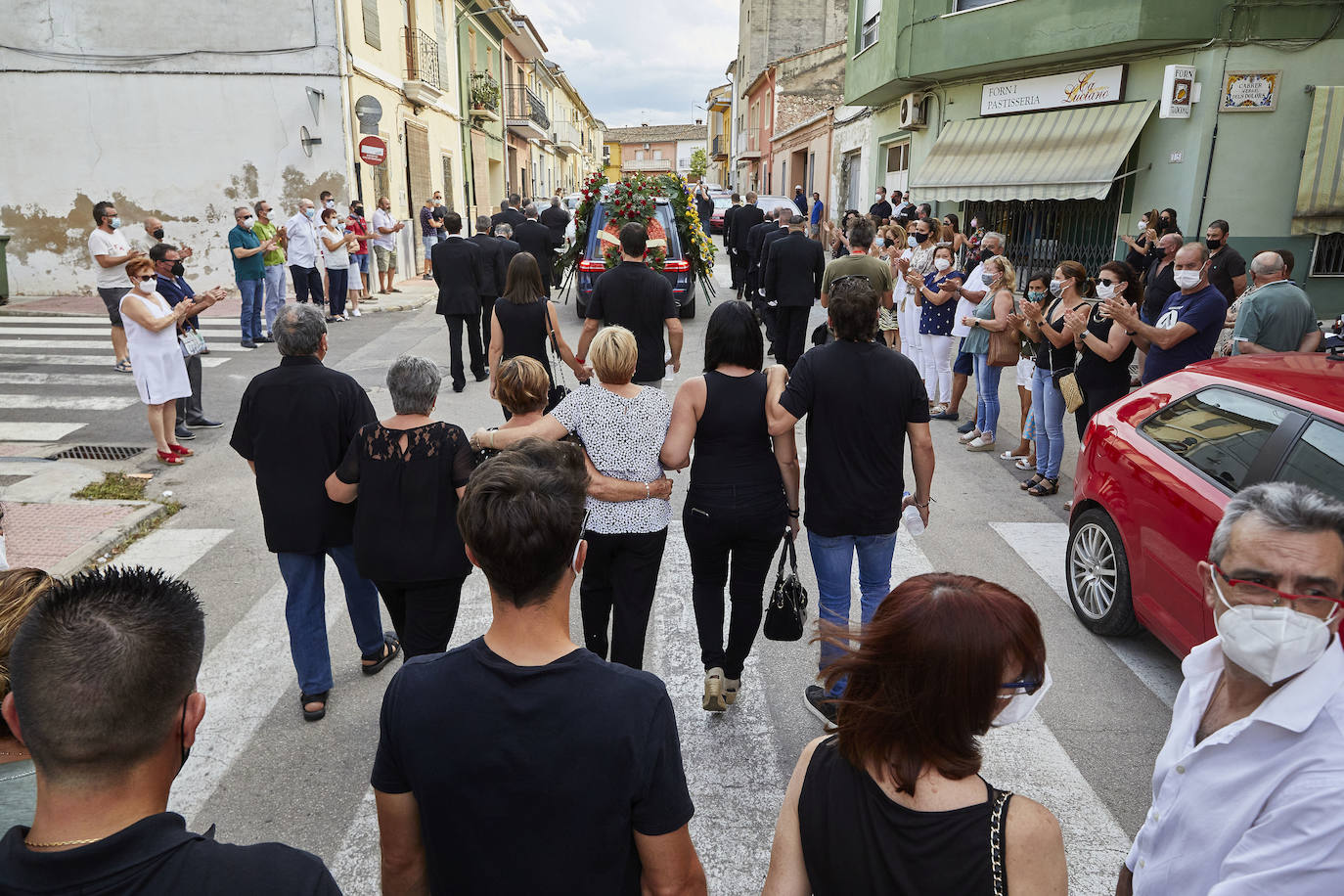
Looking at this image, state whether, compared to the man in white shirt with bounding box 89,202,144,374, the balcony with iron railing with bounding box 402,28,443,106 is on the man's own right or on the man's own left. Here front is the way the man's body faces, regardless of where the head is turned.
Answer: on the man's own left

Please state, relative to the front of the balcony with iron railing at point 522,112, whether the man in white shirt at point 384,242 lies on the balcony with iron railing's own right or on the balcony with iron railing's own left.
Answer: on the balcony with iron railing's own right

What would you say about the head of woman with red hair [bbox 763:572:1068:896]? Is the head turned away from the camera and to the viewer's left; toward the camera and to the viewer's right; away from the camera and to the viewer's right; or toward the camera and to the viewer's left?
away from the camera and to the viewer's right

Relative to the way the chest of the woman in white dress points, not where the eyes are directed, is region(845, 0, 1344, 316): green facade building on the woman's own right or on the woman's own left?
on the woman's own left

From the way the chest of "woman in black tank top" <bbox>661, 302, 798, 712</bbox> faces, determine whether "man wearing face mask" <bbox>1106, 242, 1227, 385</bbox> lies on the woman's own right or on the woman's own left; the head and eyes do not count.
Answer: on the woman's own right

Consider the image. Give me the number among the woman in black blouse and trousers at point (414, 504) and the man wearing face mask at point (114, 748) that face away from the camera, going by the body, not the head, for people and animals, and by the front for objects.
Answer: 2

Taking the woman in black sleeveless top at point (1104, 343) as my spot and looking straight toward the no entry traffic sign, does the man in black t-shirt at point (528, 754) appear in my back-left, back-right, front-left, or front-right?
back-left

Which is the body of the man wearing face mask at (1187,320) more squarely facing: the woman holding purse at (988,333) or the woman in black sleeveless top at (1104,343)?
the woman in black sleeveless top

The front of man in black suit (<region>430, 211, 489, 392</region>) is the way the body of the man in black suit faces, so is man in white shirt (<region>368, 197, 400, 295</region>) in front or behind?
in front

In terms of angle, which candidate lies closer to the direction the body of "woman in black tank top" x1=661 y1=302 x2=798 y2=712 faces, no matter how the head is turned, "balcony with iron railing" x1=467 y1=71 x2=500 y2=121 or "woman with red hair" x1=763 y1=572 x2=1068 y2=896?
the balcony with iron railing

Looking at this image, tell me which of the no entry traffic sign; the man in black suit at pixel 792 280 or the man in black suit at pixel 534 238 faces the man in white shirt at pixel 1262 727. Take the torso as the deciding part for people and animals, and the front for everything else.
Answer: the no entry traffic sign

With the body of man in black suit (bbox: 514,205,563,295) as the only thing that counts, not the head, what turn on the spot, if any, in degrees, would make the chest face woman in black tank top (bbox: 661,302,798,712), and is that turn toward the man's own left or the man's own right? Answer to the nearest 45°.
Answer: approximately 180°

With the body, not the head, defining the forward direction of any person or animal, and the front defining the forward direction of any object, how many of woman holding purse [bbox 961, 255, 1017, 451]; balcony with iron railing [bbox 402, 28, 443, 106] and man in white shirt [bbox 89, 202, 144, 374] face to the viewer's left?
1

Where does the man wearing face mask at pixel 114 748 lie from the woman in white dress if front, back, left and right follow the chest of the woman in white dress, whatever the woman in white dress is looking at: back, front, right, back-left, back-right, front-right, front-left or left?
front-right

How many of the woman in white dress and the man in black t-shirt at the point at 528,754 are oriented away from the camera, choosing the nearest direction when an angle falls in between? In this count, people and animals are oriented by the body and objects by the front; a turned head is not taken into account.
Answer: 1

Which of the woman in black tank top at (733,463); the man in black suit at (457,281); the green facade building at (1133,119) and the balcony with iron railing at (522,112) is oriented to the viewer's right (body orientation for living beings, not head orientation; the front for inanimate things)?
the balcony with iron railing

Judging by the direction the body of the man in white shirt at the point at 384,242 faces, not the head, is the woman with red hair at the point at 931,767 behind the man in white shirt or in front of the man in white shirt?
in front
